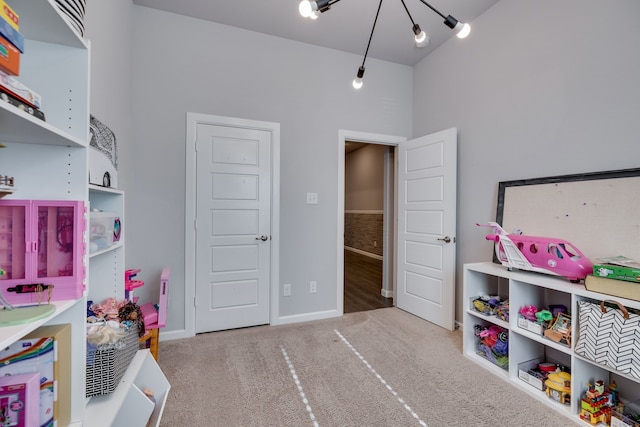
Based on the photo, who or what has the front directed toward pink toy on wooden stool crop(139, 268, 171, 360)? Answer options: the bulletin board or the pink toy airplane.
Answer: the bulletin board

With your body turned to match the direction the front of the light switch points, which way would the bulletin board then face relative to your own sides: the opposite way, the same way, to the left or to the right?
to the right

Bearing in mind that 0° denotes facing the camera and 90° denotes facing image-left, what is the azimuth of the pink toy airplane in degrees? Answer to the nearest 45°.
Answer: approximately 315°

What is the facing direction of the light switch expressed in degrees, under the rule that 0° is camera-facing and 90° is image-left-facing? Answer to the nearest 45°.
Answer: approximately 0°

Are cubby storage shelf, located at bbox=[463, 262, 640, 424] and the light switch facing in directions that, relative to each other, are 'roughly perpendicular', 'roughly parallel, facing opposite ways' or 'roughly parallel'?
roughly perpendicular

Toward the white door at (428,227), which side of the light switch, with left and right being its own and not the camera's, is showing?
left
